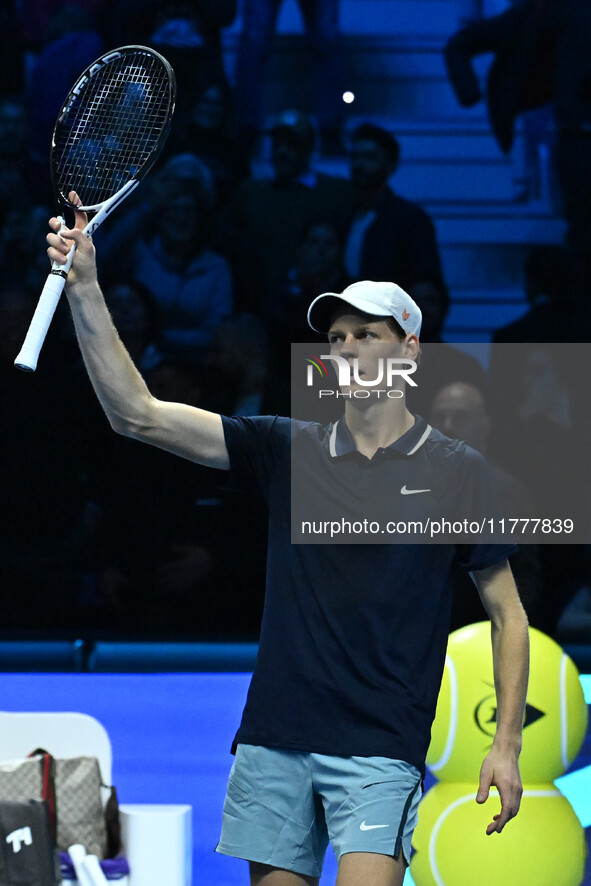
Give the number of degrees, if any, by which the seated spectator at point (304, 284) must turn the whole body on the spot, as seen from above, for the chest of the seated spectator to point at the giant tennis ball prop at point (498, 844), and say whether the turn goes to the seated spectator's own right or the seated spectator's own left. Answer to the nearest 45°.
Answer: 0° — they already face it

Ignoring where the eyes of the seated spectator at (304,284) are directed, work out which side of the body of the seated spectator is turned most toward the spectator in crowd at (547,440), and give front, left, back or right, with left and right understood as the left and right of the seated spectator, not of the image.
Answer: left
